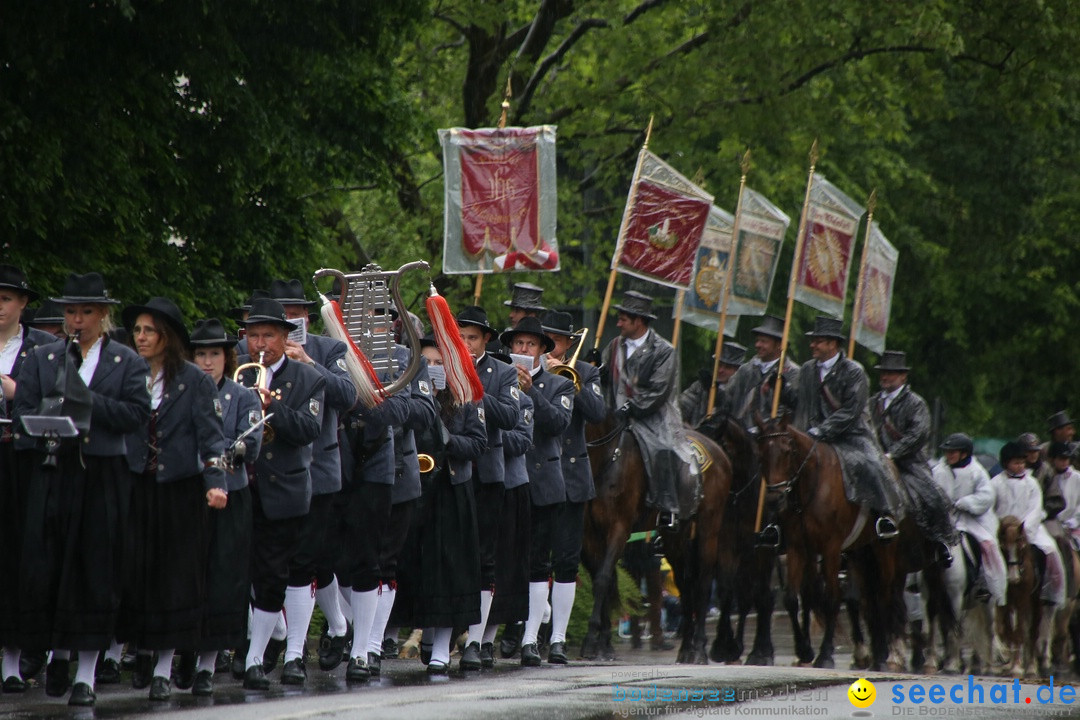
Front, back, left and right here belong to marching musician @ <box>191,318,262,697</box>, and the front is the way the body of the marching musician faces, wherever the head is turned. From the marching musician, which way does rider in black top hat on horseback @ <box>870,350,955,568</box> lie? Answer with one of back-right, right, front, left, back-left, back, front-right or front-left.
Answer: back

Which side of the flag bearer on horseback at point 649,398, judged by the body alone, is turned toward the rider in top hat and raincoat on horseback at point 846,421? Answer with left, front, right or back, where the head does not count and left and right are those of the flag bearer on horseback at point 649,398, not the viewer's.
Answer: back

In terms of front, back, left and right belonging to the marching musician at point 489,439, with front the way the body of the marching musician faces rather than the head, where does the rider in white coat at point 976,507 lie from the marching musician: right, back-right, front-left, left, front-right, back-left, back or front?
back

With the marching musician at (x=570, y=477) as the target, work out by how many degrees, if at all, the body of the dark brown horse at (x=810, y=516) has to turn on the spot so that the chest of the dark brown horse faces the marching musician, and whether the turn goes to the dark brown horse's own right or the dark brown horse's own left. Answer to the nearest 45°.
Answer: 0° — it already faces them

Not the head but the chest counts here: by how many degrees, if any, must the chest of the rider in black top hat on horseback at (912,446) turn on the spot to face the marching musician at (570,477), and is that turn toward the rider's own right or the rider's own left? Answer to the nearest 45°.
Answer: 0° — they already face them

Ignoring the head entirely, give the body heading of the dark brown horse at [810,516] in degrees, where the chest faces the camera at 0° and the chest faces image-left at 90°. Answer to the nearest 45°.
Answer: approximately 45°

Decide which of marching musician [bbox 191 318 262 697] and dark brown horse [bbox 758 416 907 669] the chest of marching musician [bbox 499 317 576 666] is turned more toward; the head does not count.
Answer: the marching musician

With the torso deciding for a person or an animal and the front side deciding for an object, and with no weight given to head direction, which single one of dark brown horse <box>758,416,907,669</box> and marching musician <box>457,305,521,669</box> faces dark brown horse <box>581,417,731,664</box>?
dark brown horse <box>758,416,907,669</box>

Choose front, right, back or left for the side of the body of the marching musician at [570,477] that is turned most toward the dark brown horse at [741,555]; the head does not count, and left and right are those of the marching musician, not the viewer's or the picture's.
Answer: back

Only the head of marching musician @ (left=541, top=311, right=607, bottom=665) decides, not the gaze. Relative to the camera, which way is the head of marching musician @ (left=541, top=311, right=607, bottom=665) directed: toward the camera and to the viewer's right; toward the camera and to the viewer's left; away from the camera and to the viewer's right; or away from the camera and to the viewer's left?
toward the camera and to the viewer's left

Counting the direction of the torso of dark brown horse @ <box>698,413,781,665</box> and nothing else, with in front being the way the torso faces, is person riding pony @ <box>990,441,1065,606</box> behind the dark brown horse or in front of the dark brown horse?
behind

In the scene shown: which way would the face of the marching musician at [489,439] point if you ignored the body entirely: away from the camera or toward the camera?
toward the camera

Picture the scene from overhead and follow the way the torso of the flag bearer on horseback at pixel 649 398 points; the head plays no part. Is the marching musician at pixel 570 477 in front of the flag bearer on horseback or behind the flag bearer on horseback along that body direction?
in front

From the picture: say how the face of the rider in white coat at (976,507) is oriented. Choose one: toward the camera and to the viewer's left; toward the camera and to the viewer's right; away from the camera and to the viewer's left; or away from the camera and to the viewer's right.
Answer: toward the camera and to the viewer's left

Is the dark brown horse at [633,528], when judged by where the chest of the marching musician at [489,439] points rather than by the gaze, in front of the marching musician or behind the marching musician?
behind

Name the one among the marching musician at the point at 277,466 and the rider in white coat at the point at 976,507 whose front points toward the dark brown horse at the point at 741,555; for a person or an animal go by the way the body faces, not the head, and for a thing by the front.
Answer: the rider in white coat
